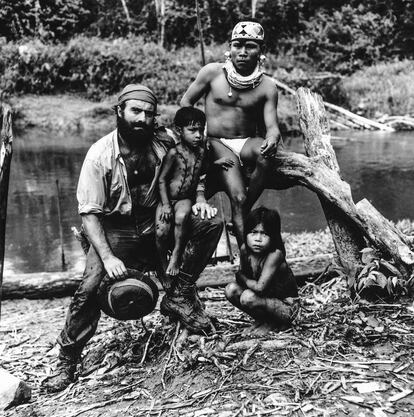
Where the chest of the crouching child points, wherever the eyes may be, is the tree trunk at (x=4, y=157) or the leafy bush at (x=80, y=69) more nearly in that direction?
the tree trunk

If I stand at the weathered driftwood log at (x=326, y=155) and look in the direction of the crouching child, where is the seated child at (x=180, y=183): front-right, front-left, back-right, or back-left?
front-right

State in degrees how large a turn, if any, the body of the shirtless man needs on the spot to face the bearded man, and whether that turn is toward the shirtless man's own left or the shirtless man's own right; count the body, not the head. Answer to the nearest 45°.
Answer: approximately 45° to the shirtless man's own right

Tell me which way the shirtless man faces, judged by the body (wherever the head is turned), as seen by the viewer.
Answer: toward the camera

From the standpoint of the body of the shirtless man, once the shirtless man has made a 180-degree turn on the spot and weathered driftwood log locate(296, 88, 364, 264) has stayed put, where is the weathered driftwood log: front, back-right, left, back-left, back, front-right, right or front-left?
right

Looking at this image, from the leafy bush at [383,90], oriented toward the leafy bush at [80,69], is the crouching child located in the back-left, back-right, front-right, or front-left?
front-left

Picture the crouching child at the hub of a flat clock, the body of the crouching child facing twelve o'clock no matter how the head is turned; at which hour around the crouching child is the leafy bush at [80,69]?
The leafy bush is roughly at 4 o'clock from the crouching child.

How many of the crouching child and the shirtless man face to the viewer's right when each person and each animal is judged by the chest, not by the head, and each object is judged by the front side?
0

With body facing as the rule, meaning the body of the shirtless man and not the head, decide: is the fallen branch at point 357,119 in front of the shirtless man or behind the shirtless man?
behind

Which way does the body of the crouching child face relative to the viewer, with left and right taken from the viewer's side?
facing the viewer and to the left of the viewer
